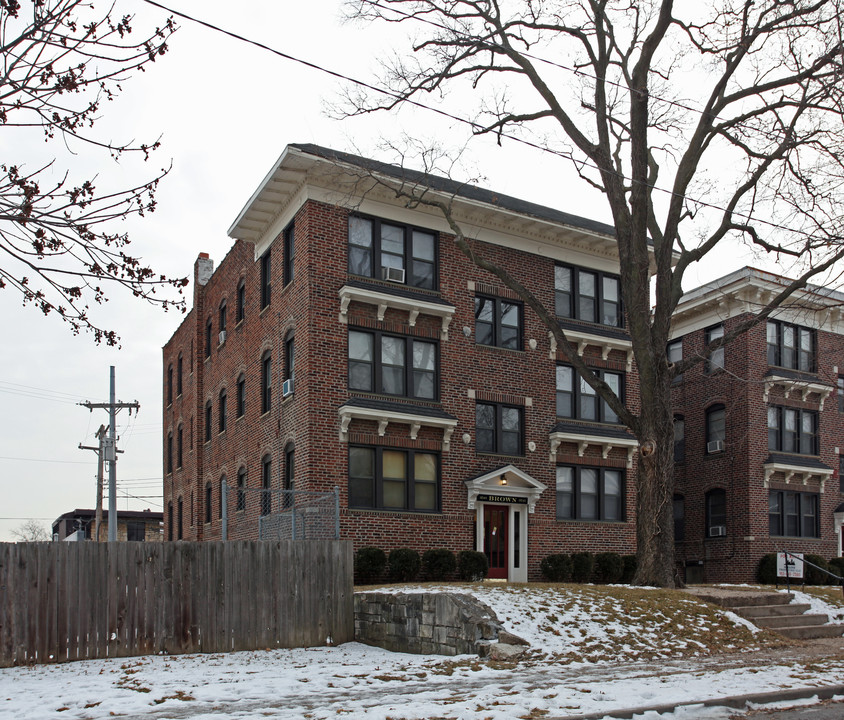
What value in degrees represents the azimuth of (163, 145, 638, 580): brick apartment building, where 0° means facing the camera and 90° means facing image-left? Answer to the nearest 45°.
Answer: approximately 315°

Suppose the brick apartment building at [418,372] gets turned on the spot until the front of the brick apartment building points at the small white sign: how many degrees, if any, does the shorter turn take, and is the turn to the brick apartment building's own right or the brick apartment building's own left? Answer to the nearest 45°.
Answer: approximately 45° to the brick apartment building's own left

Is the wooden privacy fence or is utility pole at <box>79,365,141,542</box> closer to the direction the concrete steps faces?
the wooden privacy fence

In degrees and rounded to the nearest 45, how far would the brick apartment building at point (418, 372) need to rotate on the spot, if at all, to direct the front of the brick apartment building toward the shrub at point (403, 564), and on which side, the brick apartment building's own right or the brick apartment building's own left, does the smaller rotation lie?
approximately 45° to the brick apartment building's own right

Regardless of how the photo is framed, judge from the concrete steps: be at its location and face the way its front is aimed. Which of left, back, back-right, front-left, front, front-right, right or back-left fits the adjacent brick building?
back-left

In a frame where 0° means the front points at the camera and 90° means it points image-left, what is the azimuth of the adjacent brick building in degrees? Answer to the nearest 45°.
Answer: approximately 315°
